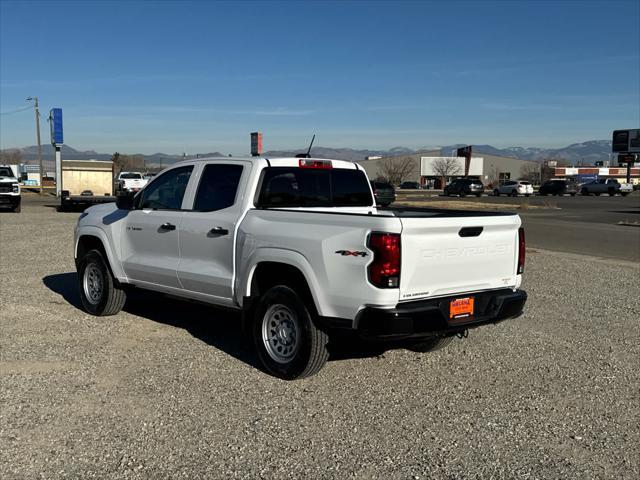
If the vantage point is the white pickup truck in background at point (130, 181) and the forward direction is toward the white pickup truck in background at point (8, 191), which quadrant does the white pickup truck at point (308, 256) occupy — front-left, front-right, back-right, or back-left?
front-left

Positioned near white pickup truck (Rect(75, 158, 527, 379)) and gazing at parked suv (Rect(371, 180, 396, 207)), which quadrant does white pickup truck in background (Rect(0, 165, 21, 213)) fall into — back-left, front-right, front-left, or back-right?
front-left

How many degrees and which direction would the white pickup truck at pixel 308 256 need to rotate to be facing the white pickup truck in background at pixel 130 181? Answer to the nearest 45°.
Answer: approximately 45° to its right

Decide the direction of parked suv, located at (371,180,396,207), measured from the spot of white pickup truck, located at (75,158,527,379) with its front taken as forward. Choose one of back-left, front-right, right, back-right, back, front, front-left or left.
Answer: front-right

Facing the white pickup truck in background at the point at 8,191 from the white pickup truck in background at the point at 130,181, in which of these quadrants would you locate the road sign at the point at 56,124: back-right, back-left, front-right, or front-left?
back-right

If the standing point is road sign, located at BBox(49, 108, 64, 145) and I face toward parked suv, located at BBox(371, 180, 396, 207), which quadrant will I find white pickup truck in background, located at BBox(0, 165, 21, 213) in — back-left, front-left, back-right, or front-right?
front-right

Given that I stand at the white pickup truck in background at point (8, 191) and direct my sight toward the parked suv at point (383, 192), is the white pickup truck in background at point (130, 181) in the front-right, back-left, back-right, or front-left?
front-left

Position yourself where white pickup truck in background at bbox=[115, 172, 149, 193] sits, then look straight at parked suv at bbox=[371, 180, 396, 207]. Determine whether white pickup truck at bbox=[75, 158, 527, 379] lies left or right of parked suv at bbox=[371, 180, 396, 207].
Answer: right

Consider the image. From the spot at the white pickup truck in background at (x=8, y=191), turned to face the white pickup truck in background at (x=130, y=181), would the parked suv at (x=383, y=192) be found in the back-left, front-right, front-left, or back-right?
front-right

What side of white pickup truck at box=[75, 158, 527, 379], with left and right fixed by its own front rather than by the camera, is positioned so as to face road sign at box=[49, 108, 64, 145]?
front

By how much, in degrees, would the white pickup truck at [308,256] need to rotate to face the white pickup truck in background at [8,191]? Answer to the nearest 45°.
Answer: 0° — it already faces it

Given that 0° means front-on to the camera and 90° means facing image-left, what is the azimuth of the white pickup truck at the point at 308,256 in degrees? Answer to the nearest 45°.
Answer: approximately 135°
